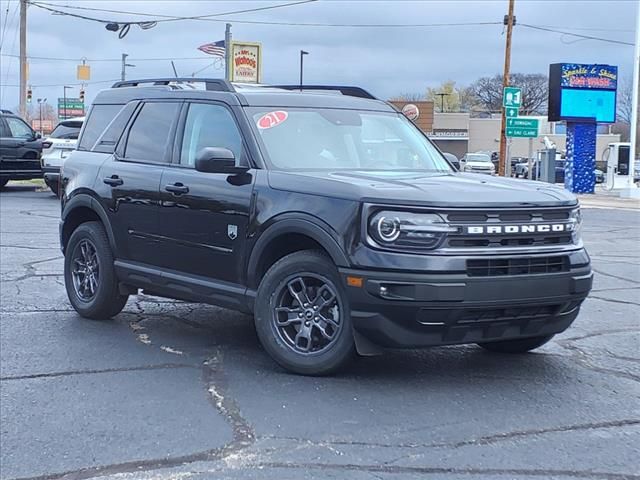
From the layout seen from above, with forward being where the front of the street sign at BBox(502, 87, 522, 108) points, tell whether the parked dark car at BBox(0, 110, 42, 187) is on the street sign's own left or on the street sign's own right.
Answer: on the street sign's own right

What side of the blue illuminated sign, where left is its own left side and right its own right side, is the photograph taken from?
front

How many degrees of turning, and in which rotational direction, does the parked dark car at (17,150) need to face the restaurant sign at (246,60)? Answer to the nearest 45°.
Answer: approximately 45° to its left

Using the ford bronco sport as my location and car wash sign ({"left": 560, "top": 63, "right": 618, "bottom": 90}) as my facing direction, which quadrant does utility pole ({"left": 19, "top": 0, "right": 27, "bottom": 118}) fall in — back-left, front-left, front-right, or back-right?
front-left

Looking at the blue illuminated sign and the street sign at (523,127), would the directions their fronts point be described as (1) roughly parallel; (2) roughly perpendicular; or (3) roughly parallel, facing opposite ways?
roughly parallel

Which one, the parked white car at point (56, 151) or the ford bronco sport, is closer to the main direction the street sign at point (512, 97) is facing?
the ford bronco sport

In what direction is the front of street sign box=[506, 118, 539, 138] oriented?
toward the camera

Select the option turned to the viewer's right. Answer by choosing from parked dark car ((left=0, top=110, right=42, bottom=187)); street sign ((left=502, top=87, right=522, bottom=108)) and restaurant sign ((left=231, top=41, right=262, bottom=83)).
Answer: the parked dark car

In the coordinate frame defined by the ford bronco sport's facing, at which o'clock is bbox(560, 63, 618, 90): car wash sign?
The car wash sign is roughly at 8 o'clock from the ford bronco sport.

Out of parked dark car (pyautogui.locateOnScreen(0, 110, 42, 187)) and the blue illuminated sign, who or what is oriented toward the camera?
the blue illuminated sign

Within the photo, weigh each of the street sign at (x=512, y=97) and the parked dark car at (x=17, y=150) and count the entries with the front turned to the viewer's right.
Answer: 1

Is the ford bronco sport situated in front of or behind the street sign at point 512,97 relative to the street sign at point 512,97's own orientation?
in front
